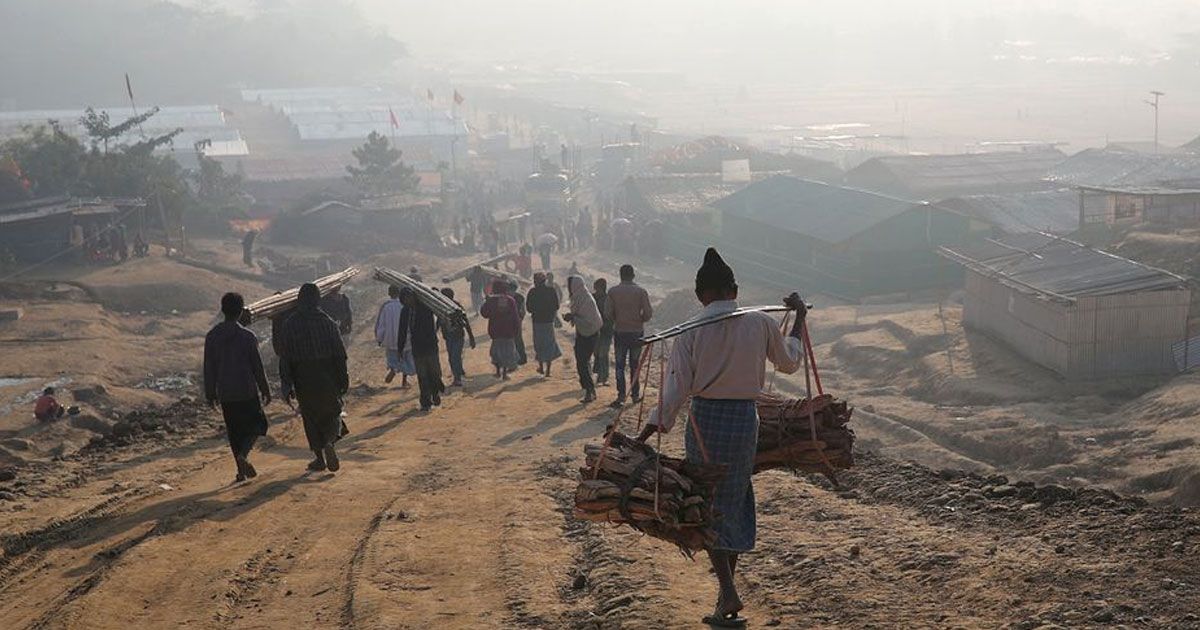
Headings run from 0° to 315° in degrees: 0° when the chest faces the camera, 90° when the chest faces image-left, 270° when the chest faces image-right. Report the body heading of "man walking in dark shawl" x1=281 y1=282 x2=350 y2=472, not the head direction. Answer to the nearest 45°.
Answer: approximately 180°

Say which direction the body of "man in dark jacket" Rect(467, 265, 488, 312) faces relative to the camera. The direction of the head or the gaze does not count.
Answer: away from the camera

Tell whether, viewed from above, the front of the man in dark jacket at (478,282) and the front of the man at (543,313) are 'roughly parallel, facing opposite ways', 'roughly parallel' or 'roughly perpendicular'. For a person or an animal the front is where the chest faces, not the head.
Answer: roughly parallel

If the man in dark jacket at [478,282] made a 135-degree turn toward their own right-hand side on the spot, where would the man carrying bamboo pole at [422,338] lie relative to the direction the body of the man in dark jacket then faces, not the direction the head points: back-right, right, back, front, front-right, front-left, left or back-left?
front-right

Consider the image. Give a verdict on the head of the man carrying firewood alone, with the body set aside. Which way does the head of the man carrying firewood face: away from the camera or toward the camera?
away from the camera

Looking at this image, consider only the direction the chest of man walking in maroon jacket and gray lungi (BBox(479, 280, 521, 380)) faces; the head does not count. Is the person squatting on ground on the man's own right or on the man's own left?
on the man's own left

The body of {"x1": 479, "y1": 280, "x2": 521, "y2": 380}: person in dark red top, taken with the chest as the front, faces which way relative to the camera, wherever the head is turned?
away from the camera

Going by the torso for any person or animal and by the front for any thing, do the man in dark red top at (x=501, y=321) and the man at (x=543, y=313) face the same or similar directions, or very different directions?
same or similar directions

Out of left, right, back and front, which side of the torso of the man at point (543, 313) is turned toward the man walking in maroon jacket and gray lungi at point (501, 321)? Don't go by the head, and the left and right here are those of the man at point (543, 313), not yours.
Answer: left

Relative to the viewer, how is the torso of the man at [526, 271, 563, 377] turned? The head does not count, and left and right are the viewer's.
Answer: facing away from the viewer

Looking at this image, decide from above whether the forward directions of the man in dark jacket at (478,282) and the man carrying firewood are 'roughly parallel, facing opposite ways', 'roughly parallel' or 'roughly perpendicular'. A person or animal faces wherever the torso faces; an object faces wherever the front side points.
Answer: roughly parallel
